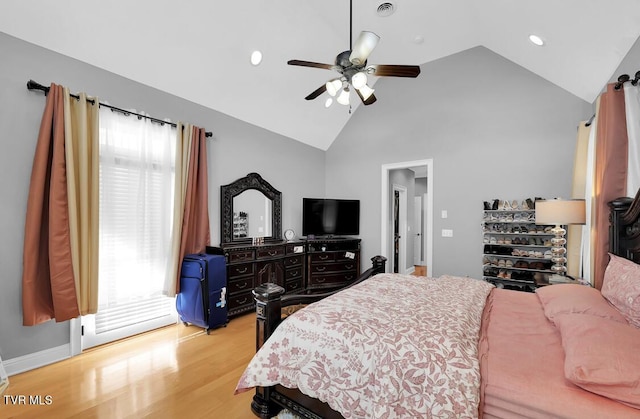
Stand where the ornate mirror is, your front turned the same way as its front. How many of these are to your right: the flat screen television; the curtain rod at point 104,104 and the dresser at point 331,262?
1

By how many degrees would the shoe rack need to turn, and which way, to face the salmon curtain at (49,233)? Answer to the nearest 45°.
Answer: approximately 45° to its right

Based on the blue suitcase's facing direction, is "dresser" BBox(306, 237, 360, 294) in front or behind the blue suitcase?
behind

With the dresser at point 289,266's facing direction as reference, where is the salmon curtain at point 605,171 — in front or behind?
in front

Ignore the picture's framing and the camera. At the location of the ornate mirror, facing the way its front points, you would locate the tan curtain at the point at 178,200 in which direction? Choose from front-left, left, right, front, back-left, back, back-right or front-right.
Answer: right

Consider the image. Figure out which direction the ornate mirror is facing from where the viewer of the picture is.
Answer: facing the viewer and to the right of the viewer

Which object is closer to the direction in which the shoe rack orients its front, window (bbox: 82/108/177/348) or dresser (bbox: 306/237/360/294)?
the window

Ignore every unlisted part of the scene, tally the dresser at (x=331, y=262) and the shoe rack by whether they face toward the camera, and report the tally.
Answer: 2

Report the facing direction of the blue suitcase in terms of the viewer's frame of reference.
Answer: facing the viewer and to the left of the viewer

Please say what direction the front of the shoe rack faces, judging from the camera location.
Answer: facing the viewer

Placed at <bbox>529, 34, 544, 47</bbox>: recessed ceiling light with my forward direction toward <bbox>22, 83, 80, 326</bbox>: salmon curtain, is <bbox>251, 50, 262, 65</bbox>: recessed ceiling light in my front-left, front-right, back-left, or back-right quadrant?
front-right

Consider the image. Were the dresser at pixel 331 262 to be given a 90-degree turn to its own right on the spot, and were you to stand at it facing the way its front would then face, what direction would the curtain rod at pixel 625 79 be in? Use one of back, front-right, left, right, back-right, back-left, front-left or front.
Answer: back-left

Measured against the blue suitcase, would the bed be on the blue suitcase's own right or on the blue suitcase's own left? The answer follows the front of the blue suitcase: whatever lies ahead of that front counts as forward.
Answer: on the blue suitcase's own left
